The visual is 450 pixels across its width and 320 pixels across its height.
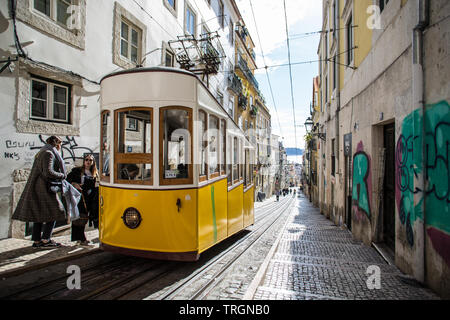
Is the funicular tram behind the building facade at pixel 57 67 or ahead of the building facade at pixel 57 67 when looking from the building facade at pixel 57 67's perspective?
ahead

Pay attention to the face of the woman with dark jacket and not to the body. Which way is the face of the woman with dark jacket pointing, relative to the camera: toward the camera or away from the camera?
toward the camera

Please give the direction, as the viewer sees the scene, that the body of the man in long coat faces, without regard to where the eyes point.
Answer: to the viewer's right

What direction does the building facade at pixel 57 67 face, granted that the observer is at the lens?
facing the viewer and to the right of the viewer

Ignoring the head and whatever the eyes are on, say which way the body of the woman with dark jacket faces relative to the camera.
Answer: toward the camera
